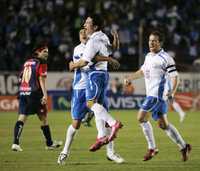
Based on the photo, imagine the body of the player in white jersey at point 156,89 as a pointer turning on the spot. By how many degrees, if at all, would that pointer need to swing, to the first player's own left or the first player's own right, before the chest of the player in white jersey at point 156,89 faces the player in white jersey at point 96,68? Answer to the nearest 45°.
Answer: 0° — they already face them

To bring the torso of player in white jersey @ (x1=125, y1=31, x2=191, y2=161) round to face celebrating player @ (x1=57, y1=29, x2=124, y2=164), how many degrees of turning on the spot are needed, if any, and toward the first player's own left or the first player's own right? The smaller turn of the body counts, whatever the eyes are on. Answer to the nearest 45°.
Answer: approximately 45° to the first player's own right

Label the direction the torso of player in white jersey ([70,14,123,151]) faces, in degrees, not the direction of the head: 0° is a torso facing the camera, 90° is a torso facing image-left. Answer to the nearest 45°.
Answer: approximately 90°

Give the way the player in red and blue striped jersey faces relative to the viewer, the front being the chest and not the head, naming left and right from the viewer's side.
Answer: facing away from the viewer and to the right of the viewer

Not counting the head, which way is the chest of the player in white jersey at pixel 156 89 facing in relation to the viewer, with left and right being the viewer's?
facing the viewer and to the left of the viewer

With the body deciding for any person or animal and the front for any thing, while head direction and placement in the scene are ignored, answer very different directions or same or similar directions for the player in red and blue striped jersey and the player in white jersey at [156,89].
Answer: very different directions

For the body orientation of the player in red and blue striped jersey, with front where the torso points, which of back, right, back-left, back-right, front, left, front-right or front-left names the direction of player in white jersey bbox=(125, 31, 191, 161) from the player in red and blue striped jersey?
right
